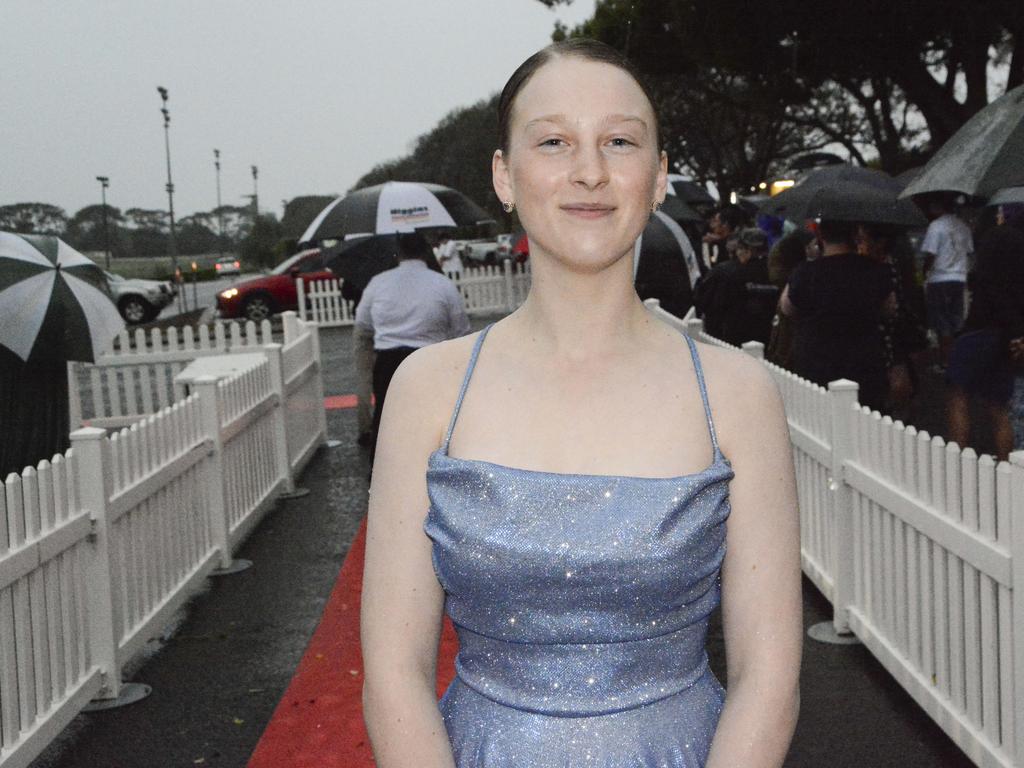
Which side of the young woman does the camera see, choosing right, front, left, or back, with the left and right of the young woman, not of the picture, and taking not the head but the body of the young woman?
front

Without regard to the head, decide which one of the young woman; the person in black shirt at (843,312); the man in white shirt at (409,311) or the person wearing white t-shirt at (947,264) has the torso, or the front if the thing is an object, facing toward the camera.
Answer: the young woman

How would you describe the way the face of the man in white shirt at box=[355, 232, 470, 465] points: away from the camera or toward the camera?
away from the camera

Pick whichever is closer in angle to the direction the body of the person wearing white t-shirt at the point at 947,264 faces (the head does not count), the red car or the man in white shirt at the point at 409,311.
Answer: the red car

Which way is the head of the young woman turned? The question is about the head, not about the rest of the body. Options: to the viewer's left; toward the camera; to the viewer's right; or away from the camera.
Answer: toward the camera

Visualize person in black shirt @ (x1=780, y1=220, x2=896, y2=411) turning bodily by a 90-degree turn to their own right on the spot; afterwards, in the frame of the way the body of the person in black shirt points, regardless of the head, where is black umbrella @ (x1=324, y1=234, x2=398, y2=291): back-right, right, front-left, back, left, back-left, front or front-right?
back-left

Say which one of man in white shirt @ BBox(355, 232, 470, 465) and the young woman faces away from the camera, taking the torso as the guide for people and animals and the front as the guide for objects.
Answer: the man in white shirt

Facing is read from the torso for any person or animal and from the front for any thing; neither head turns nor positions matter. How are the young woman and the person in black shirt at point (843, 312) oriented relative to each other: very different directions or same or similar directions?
very different directions

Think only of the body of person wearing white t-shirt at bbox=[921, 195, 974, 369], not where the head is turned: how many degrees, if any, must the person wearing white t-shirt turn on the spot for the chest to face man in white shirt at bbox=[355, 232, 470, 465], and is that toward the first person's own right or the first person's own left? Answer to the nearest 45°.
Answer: approximately 90° to the first person's own left

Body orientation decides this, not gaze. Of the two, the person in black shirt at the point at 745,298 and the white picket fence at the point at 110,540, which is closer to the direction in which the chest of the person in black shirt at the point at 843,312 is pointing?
the person in black shirt

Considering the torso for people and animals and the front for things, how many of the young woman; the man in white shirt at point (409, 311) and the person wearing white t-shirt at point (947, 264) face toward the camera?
1

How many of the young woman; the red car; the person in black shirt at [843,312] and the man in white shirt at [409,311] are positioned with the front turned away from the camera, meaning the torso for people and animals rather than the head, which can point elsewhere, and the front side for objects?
2

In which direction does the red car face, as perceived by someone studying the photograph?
facing the viewer and to the left of the viewer

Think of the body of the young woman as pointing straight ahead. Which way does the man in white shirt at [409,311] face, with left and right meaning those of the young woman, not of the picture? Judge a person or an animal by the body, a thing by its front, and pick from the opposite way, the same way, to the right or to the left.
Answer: the opposite way

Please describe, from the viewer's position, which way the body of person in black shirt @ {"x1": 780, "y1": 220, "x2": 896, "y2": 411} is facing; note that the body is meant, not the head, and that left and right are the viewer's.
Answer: facing away from the viewer

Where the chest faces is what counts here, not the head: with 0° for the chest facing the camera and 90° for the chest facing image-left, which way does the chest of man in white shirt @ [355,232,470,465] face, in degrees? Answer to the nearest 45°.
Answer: approximately 180°

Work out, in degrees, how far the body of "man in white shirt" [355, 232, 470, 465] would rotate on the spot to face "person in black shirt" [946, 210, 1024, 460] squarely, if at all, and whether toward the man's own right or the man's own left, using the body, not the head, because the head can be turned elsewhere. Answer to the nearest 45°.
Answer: approximately 135° to the man's own right

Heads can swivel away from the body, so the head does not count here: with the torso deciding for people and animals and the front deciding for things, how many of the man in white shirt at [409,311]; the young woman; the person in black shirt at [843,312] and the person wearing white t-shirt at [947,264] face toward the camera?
1
